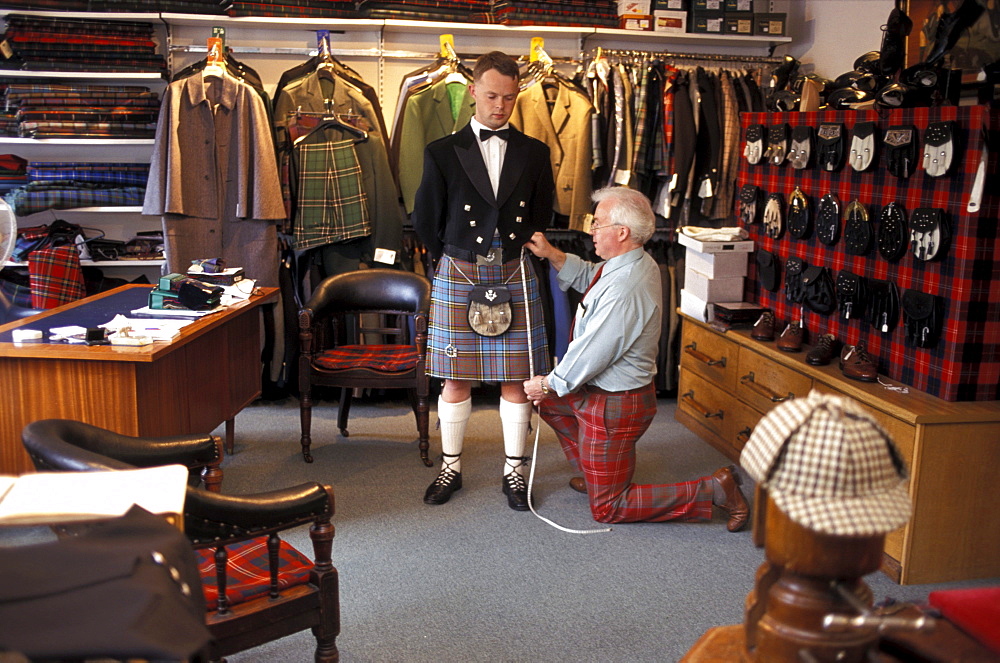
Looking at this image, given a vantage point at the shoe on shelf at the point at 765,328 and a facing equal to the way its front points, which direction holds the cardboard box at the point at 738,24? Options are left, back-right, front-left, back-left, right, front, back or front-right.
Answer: back-right

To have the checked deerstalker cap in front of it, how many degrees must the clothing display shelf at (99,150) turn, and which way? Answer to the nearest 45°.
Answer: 0° — it already faces it

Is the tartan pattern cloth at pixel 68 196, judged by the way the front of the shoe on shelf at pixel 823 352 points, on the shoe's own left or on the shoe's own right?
on the shoe's own right

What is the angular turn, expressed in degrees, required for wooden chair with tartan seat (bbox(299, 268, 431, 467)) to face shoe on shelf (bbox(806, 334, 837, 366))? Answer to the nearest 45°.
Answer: approximately 45° to its left

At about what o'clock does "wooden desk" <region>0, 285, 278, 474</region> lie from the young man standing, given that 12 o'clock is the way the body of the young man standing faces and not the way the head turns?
The wooden desk is roughly at 2 o'clock from the young man standing.

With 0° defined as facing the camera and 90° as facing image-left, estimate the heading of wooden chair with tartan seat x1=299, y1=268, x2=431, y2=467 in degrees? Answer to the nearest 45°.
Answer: approximately 0°

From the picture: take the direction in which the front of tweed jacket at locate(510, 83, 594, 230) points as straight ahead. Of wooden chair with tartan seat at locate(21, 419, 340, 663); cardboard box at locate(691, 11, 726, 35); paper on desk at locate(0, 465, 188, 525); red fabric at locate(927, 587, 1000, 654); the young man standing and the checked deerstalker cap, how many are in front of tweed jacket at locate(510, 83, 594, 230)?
5

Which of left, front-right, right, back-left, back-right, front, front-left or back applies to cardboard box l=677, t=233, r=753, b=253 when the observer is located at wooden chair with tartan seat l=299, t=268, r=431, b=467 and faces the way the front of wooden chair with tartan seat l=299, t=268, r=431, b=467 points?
left

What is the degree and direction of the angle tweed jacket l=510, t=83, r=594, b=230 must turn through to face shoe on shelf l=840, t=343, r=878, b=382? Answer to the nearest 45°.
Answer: approximately 45° to its left

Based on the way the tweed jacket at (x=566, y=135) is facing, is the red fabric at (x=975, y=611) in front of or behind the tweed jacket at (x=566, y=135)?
in front
